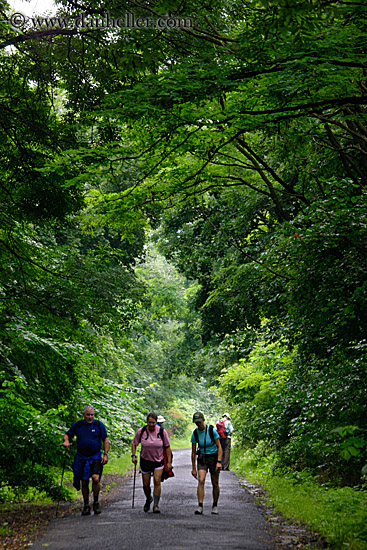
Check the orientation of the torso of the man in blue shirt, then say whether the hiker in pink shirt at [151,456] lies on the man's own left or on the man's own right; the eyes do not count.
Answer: on the man's own left

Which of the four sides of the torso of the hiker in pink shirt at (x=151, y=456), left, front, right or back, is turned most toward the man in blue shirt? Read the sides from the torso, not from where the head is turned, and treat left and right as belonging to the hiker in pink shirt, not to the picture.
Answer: right

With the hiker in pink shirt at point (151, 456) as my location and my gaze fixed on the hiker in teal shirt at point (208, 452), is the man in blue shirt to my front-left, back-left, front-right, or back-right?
back-right

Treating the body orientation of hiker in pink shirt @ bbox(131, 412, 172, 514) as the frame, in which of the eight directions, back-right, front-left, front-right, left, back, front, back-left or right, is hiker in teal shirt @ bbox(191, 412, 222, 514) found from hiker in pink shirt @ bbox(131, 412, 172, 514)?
left

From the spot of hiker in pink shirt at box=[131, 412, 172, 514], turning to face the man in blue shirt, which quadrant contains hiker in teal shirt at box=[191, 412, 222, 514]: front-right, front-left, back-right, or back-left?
back-left

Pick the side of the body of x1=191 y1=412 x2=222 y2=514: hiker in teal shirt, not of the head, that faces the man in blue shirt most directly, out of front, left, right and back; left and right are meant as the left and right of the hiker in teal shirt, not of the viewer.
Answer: right

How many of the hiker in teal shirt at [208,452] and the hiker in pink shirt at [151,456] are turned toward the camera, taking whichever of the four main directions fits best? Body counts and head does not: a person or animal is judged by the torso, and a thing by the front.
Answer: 2

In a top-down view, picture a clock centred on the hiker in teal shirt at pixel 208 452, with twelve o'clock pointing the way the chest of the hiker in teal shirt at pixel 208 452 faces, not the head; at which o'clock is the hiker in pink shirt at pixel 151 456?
the hiker in pink shirt at pixel 151 456 is roughly at 3 o'clock from the hiker in teal shirt at pixel 208 452.

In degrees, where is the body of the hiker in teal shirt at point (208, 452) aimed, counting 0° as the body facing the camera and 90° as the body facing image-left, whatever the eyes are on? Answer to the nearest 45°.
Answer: approximately 0°

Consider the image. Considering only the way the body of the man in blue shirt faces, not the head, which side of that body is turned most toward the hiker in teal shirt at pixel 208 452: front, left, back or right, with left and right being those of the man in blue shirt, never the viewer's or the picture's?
left
